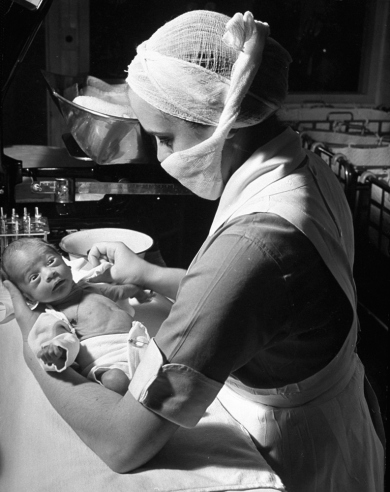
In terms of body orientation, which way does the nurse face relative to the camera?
to the viewer's left

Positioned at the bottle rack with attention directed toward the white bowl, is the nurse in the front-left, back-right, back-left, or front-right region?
front-right

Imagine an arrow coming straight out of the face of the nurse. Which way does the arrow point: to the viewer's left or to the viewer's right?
to the viewer's left
